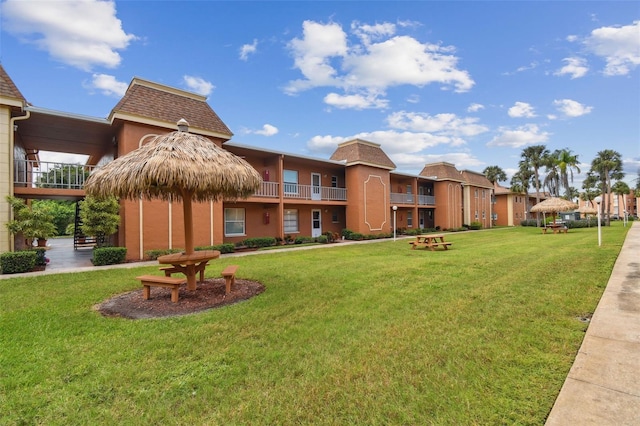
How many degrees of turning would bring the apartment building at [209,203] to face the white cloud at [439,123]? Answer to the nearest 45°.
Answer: approximately 90° to its left

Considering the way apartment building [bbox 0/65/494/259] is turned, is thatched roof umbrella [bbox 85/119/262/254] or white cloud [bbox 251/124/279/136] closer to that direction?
the thatched roof umbrella

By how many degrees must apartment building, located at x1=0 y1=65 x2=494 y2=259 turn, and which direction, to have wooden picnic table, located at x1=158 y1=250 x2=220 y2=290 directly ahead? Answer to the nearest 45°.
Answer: approximately 45° to its right

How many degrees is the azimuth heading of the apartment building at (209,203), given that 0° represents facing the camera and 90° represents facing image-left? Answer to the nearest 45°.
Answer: approximately 315°

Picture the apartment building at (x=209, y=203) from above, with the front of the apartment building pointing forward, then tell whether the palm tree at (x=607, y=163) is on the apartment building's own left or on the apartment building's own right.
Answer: on the apartment building's own left

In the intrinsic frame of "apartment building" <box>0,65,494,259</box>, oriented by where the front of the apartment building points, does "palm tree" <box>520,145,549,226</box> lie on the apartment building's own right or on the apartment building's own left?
on the apartment building's own left

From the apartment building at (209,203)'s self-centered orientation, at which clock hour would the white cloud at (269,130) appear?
The white cloud is roughly at 8 o'clock from the apartment building.
